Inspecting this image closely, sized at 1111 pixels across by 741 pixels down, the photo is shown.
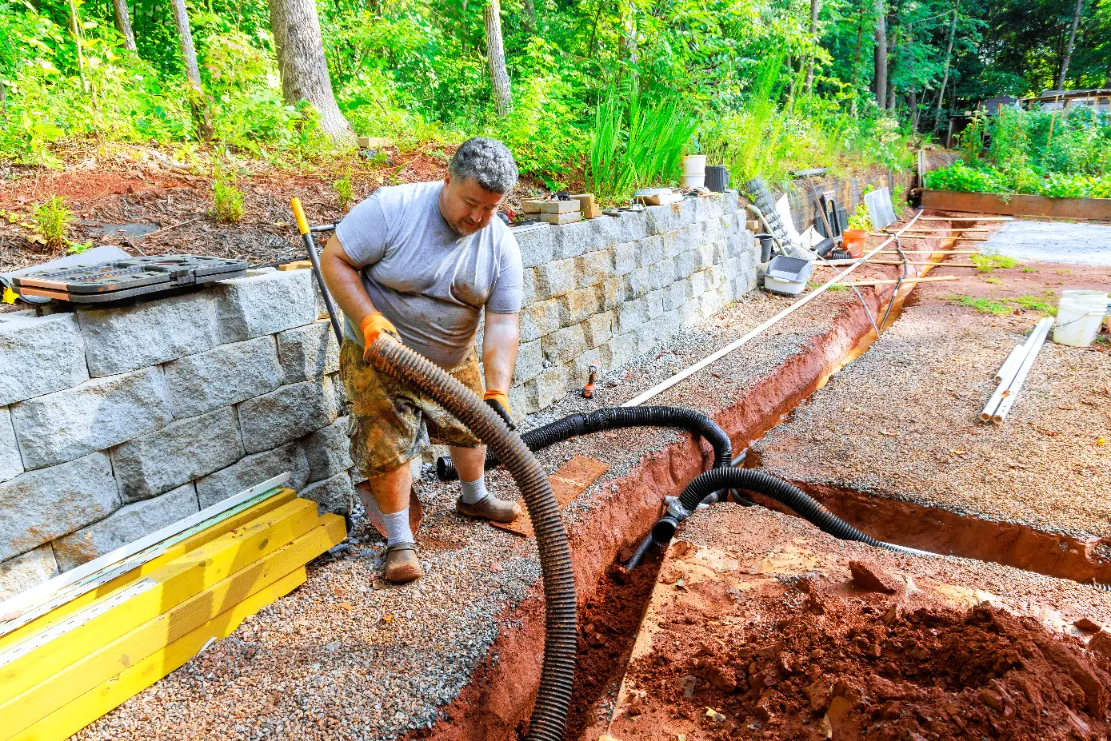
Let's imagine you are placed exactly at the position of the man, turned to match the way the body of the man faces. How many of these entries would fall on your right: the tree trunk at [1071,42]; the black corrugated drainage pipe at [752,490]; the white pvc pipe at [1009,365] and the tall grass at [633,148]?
0

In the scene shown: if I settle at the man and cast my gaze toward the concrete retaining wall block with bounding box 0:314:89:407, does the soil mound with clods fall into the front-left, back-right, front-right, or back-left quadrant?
back-left

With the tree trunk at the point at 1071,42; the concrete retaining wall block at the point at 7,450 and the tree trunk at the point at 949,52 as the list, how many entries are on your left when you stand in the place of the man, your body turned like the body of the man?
2

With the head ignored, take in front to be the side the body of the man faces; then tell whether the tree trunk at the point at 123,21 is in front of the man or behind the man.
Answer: behind

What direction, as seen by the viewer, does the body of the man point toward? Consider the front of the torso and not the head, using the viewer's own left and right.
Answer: facing the viewer and to the right of the viewer

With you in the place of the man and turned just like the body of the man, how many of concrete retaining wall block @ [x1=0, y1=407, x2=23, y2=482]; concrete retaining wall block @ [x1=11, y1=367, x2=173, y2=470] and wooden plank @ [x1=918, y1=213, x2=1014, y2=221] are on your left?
1

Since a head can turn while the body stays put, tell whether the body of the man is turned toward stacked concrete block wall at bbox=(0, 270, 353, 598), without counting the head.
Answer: no

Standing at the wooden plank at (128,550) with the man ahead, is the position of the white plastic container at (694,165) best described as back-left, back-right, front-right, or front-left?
front-left

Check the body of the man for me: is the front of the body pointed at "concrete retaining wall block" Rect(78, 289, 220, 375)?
no

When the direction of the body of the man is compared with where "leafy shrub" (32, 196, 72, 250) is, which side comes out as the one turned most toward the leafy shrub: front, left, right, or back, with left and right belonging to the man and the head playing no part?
back

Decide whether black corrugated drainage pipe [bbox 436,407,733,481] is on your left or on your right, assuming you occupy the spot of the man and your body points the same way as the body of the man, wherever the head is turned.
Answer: on your left

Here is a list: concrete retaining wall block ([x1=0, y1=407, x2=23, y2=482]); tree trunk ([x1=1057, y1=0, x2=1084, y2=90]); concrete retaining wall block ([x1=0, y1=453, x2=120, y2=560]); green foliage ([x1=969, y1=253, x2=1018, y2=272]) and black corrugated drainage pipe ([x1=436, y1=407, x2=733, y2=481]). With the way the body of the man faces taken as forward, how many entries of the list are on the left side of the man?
3

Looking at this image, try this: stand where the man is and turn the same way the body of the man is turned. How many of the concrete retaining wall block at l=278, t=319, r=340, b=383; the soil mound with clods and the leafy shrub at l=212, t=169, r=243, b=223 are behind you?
2

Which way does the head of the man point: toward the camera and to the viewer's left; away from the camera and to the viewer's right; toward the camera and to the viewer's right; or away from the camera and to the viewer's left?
toward the camera and to the viewer's right

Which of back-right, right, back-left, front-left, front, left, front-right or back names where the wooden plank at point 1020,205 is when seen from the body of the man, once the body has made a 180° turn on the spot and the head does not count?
right

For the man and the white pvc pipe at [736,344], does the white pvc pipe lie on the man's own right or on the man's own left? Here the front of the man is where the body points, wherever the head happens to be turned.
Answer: on the man's own left

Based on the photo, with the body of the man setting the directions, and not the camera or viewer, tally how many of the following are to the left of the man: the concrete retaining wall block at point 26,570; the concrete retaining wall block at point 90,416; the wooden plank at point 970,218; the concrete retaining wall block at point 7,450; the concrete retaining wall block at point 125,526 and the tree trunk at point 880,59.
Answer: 2
